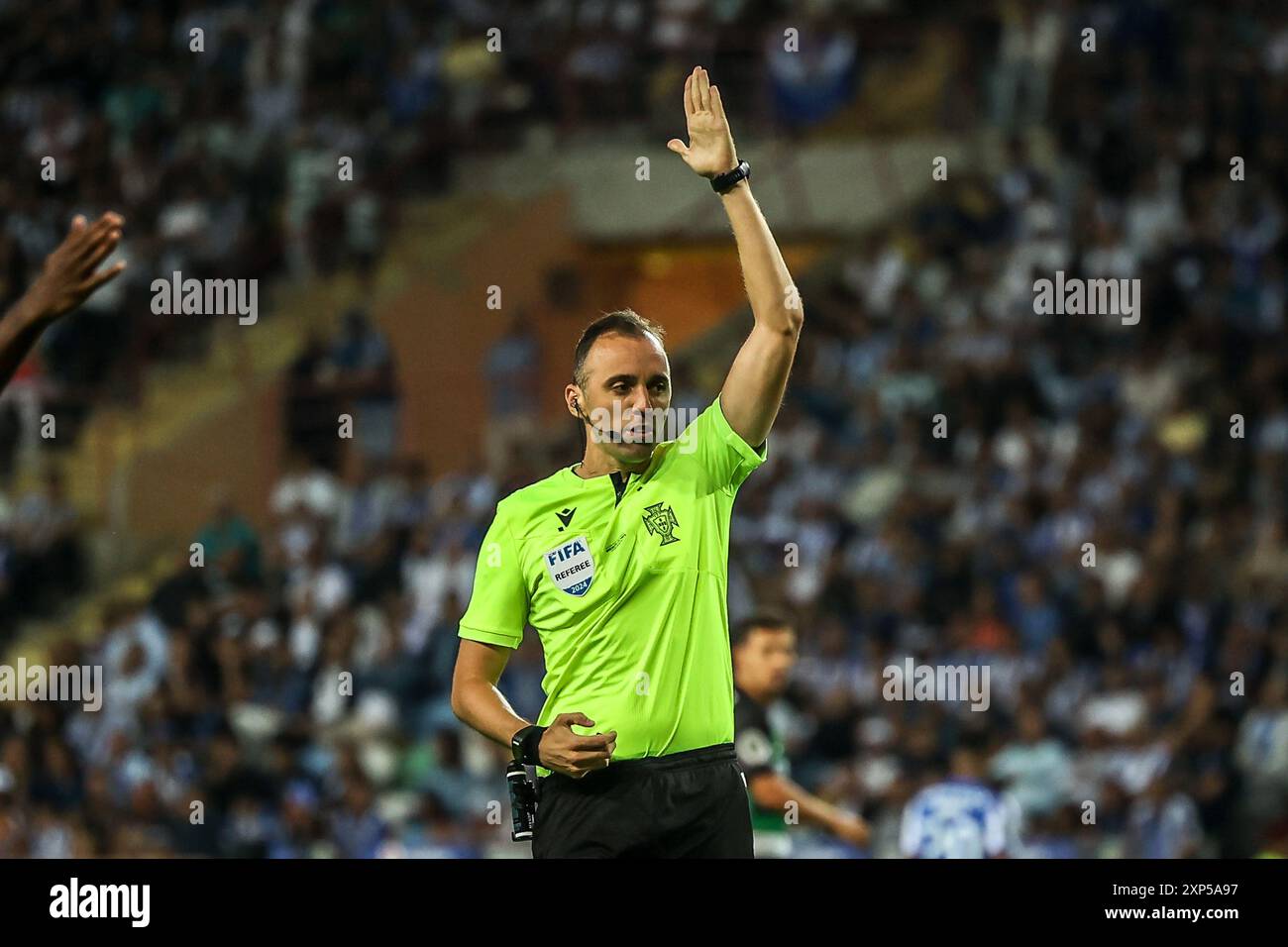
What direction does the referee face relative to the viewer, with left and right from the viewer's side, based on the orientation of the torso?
facing the viewer

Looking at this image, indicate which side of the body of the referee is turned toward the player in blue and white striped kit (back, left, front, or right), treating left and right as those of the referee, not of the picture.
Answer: back

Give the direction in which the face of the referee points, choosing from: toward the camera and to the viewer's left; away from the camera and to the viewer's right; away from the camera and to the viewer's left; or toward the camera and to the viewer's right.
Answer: toward the camera and to the viewer's right
